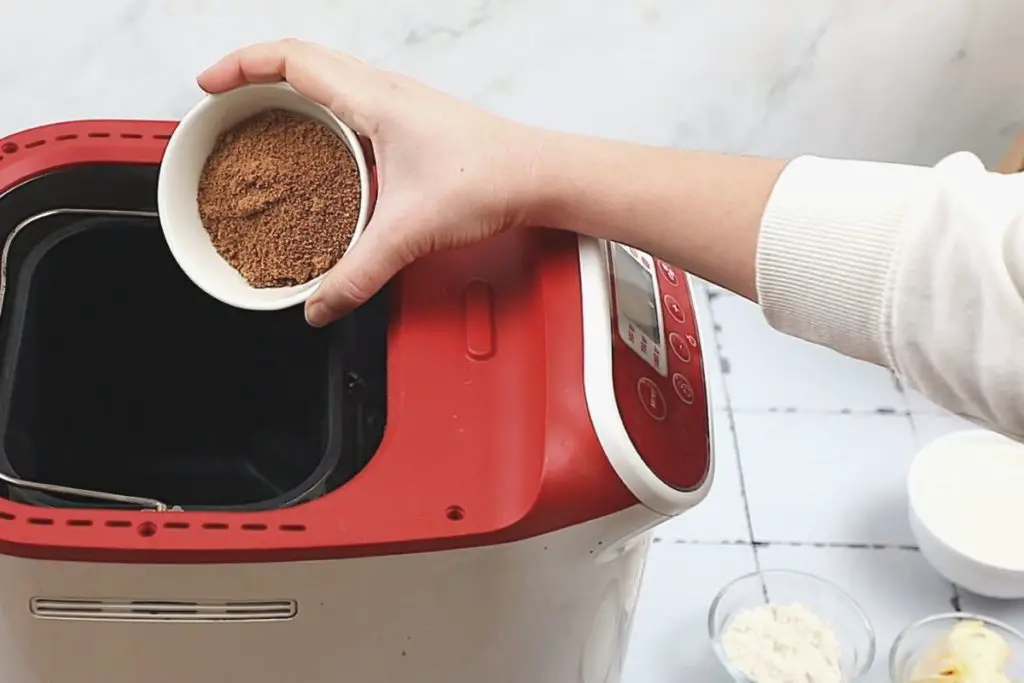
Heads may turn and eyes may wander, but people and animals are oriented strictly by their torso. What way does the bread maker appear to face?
to the viewer's right

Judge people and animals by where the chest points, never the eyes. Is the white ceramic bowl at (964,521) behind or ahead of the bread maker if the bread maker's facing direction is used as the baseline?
ahead
